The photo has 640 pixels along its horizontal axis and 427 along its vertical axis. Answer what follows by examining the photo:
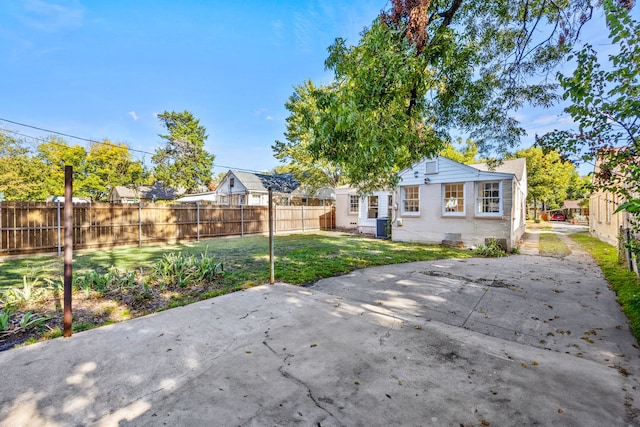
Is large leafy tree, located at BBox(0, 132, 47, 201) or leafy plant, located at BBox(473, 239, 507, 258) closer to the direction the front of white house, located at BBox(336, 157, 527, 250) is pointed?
the large leafy tree

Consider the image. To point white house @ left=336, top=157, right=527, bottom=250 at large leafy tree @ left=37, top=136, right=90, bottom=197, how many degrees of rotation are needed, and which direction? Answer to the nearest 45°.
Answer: approximately 90° to its left

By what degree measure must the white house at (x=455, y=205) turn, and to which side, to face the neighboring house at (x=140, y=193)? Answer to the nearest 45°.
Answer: approximately 90° to its left

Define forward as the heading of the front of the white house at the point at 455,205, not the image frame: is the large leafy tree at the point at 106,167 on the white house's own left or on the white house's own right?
on the white house's own left

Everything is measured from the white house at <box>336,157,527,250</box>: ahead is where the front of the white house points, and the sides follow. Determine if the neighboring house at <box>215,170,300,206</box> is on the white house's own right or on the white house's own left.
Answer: on the white house's own left

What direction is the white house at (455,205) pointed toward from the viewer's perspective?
away from the camera

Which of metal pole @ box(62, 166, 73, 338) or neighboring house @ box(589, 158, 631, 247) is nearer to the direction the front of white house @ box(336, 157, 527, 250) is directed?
the neighboring house

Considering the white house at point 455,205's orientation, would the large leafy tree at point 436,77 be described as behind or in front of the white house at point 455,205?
behind

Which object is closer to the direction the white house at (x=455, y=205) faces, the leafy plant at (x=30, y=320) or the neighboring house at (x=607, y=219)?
the neighboring house

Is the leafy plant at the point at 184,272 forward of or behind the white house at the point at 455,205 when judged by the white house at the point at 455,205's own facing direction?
behind

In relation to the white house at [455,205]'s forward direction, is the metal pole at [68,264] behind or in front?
behind
